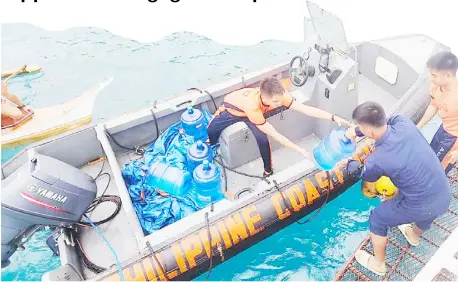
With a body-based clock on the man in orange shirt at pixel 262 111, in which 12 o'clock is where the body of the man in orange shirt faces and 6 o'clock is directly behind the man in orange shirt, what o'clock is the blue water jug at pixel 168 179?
The blue water jug is roughly at 4 o'clock from the man in orange shirt.

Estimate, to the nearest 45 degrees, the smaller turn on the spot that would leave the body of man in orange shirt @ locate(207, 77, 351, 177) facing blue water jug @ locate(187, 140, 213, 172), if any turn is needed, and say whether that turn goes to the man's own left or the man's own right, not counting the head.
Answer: approximately 135° to the man's own right

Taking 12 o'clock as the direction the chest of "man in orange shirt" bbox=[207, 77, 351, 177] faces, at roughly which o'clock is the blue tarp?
The blue tarp is roughly at 4 o'clock from the man in orange shirt.

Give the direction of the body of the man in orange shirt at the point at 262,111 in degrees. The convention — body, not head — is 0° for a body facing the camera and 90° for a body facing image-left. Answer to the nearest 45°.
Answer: approximately 315°

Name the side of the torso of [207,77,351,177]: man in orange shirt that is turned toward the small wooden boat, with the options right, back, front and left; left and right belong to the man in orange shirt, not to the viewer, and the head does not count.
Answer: back

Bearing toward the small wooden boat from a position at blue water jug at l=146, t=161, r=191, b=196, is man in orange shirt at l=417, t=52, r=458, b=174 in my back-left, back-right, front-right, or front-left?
back-right

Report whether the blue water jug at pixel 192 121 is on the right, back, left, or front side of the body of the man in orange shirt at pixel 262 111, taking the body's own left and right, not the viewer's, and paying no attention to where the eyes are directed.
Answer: back

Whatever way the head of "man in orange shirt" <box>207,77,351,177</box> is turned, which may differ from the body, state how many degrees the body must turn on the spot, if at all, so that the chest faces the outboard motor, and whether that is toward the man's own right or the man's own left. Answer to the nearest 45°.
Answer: approximately 90° to the man's own right
